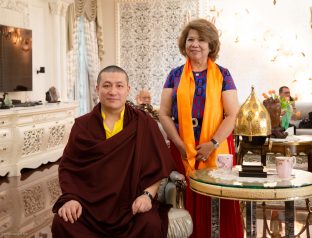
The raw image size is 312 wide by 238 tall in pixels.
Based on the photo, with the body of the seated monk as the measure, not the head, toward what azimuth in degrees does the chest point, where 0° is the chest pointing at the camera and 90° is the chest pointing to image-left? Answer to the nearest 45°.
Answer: approximately 0°

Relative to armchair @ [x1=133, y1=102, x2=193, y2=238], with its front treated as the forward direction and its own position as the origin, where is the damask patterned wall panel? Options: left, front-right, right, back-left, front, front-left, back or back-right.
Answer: back

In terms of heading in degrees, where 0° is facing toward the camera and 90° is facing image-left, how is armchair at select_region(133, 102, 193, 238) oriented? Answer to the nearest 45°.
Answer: approximately 0°

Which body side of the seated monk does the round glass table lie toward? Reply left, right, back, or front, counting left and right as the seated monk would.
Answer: left

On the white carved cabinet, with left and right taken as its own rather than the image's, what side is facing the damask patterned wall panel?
left
